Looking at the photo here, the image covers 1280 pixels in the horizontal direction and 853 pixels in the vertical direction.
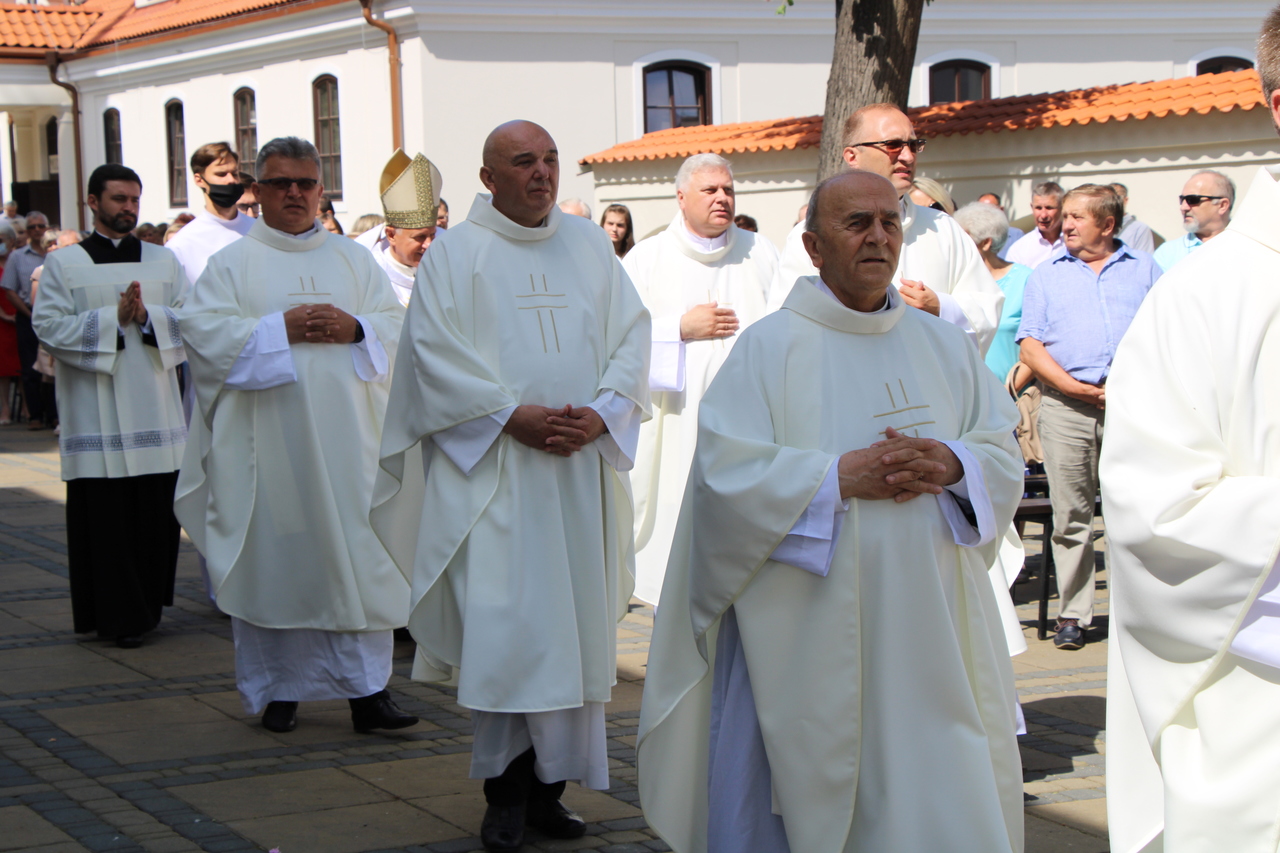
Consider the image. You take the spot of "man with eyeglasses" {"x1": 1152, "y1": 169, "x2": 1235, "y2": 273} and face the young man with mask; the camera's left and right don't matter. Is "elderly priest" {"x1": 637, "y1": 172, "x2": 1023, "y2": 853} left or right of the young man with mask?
left

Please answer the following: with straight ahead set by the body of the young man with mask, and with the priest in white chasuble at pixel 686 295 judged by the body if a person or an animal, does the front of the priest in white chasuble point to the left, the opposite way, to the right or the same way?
the same way

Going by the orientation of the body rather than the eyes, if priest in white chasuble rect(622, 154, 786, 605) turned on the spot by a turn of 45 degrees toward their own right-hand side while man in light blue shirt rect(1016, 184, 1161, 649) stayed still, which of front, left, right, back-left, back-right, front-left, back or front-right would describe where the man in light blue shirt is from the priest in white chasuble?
left

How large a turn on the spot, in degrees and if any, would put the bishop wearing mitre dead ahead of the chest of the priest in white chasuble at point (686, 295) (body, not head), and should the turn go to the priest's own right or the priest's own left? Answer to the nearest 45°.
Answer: approximately 135° to the priest's own right

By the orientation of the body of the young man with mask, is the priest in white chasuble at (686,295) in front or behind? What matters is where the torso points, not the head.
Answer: in front

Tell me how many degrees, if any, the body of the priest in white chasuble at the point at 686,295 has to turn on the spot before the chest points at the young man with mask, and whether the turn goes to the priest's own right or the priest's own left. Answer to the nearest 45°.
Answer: approximately 135° to the priest's own right

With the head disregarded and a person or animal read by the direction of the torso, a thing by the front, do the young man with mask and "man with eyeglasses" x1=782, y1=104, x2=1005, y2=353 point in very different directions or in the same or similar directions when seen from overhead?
same or similar directions

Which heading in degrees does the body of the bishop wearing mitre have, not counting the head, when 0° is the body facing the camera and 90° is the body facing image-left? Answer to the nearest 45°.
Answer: approximately 315°

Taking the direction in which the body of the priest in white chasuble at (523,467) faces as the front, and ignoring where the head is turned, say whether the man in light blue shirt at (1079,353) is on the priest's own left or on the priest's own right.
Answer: on the priest's own left

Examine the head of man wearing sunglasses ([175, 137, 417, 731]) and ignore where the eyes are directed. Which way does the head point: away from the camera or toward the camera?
toward the camera

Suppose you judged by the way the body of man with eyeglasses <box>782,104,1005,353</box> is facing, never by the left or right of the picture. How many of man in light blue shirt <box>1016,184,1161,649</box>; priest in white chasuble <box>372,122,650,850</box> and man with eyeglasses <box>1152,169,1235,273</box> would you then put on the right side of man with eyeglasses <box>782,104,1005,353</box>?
1

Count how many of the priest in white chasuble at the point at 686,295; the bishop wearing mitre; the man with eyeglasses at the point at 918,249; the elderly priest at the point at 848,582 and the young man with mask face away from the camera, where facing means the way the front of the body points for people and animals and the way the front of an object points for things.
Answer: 0

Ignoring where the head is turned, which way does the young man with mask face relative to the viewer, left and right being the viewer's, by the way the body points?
facing the viewer and to the right of the viewer

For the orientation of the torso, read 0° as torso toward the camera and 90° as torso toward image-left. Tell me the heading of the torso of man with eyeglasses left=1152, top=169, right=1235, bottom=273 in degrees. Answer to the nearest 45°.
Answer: approximately 45°

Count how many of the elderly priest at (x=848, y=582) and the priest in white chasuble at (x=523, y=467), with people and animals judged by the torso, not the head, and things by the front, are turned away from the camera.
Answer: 0
